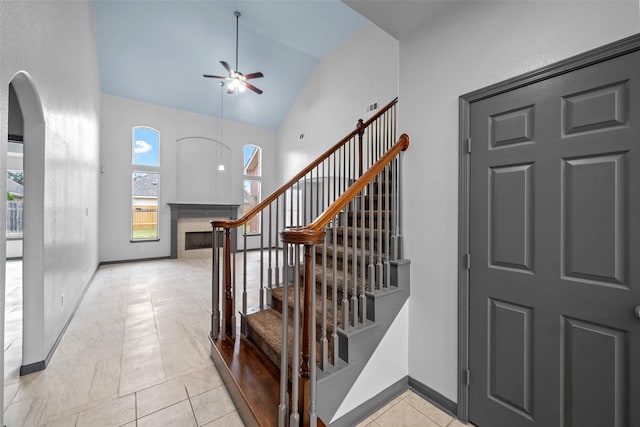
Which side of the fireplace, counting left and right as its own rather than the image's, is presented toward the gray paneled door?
front

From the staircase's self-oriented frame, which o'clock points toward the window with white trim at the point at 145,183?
The window with white trim is roughly at 3 o'clock from the staircase.

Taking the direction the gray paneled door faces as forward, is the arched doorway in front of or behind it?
in front

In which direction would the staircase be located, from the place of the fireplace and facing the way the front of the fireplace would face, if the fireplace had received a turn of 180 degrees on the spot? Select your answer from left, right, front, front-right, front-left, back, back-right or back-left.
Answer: back

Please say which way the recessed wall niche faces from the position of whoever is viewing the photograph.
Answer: facing the viewer

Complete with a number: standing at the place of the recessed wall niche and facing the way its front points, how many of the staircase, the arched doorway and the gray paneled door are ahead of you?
3

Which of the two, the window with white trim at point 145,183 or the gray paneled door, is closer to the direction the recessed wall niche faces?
the gray paneled door

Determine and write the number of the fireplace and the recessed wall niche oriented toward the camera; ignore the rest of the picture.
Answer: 2

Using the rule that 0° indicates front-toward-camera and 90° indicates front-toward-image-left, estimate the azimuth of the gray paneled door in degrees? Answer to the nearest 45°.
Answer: approximately 45°

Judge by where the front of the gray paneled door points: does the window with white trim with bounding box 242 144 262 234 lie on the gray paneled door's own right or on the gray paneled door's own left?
on the gray paneled door's own right

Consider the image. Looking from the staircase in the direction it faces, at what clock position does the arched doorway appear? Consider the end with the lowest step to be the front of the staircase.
The arched doorway is roughly at 2 o'clock from the staircase.

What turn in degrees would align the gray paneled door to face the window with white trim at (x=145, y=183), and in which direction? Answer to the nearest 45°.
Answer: approximately 45° to its right

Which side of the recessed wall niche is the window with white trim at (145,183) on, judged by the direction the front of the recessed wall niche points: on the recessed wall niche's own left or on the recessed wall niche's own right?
on the recessed wall niche's own right

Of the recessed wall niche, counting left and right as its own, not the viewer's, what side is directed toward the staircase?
front

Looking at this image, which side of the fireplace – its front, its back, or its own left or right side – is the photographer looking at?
front

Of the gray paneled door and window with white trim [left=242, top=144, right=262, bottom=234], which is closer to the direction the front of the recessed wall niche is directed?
the gray paneled door

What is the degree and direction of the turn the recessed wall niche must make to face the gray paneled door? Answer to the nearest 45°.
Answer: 0° — it already faces it

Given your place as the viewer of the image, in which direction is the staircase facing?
facing the viewer and to the left of the viewer

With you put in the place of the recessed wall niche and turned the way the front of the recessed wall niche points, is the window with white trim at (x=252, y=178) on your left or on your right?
on your left
